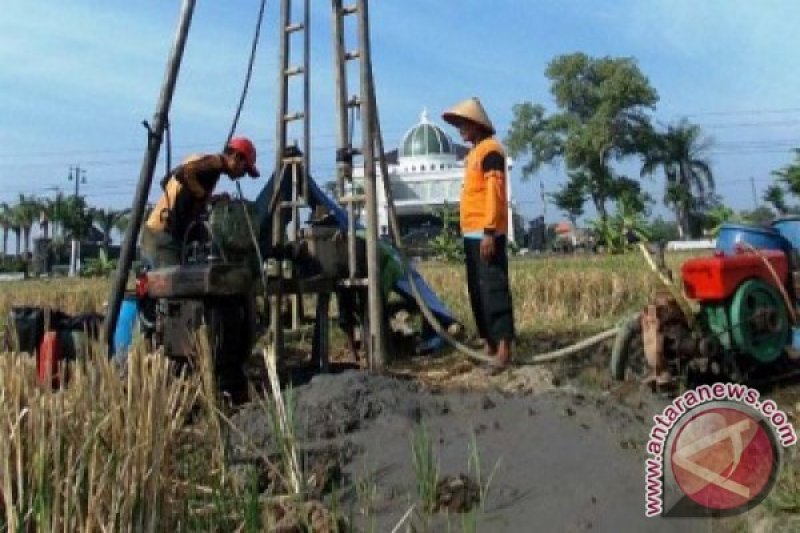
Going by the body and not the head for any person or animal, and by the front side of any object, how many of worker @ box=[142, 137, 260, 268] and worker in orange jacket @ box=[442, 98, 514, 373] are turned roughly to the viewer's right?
1

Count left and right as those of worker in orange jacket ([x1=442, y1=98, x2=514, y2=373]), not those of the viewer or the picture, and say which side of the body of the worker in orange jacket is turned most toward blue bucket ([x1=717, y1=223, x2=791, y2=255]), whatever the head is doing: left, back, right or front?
back

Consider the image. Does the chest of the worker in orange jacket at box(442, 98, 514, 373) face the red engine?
no

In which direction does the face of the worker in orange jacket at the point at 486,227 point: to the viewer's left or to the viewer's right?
to the viewer's left

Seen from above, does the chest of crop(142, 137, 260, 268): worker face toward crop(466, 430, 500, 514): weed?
no

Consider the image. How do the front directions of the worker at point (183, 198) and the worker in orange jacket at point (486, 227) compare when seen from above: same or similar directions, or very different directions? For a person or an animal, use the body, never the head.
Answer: very different directions

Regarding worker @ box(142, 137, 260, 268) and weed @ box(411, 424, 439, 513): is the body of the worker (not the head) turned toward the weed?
no

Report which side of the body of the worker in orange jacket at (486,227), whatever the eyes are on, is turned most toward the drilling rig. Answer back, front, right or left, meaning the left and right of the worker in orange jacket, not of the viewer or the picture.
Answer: front

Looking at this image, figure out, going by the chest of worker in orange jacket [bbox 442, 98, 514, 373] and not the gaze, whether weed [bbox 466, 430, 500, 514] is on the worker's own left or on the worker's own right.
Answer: on the worker's own left

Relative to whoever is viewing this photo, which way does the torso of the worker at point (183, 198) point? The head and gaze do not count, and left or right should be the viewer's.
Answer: facing to the right of the viewer

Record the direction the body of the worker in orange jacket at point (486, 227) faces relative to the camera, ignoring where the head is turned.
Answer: to the viewer's left

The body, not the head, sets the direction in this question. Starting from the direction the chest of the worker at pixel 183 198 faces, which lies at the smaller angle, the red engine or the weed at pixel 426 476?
the red engine

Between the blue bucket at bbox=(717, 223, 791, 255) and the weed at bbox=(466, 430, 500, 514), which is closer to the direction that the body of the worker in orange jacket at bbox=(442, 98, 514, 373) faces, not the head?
the weed

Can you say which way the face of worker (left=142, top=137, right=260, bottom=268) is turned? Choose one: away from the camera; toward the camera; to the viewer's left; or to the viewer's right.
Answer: to the viewer's right

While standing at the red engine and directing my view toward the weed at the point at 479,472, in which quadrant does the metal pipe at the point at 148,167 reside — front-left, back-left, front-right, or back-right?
front-right

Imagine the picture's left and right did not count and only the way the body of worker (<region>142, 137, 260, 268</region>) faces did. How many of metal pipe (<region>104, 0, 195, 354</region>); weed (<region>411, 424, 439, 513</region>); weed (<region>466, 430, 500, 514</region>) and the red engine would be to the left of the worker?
0
